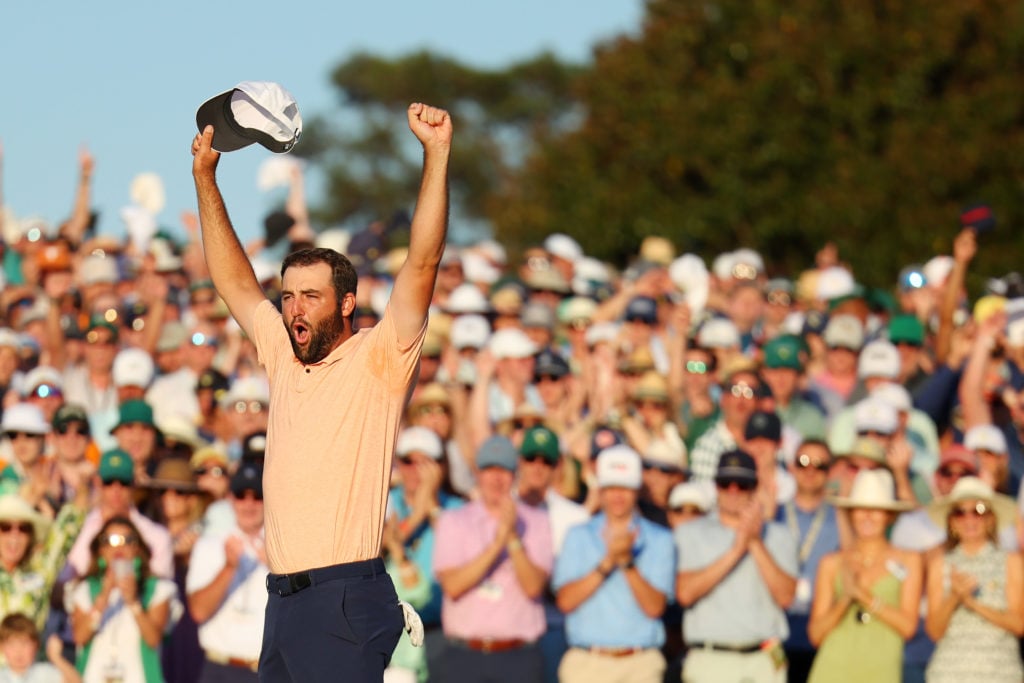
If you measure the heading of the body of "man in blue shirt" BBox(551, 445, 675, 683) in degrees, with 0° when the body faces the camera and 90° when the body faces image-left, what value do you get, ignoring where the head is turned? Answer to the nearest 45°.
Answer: approximately 0°

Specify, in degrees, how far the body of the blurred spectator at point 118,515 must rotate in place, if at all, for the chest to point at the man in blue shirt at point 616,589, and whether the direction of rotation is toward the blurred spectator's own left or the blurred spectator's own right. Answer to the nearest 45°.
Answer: approximately 90° to the blurred spectator's own left

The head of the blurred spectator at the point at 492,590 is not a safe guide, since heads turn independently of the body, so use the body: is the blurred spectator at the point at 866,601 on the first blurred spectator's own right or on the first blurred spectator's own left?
on the first blurred spectator's own left

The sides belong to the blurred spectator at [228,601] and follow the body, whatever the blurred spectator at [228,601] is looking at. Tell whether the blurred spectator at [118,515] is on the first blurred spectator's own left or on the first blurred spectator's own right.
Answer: on the first blurred spectator's own right

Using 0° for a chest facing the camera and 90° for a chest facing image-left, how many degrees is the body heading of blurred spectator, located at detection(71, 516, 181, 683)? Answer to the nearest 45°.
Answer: approximately 0°
